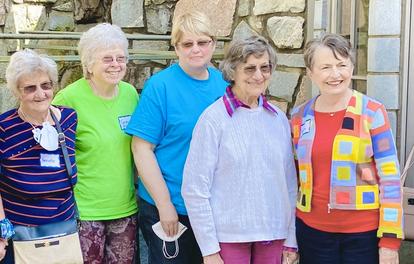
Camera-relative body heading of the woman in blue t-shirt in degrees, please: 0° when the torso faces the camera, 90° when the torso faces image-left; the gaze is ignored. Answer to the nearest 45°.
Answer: approximately 315°

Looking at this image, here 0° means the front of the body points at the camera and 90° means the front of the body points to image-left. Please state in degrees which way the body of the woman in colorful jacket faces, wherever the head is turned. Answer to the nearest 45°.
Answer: approximately 45°

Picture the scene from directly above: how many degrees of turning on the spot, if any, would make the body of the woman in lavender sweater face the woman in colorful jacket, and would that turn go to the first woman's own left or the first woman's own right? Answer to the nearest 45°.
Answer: approximately 45° to the first woman's own left

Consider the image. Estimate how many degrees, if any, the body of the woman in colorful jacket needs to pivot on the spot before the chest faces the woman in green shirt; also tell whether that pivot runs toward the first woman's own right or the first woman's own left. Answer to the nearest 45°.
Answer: approximately 45° to the first woman's own right
